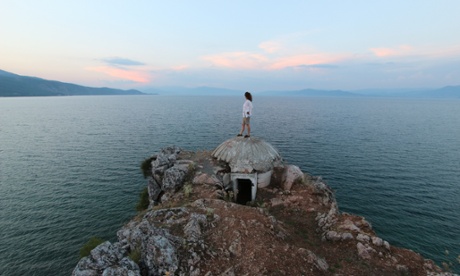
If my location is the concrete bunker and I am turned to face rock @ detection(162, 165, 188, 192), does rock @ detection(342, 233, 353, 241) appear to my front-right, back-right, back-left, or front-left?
back-left

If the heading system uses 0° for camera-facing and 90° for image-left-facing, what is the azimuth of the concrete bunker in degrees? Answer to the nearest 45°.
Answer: approximately 0°

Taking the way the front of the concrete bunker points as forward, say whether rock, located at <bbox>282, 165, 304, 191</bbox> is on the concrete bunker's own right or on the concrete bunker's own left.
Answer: on the concrete bunker's own left

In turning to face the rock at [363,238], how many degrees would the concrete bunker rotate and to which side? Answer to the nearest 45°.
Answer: approximately 45° to its left

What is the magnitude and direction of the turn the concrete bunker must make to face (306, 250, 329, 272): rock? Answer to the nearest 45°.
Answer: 0° — it already faces it

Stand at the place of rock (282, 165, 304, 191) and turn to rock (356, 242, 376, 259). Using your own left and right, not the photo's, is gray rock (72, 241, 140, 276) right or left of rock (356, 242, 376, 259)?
right

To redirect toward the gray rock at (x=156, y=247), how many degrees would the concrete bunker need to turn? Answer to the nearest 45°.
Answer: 0° — it already faces it

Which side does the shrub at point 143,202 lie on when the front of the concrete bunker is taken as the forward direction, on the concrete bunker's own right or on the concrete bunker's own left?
on the concrete bunker's own right

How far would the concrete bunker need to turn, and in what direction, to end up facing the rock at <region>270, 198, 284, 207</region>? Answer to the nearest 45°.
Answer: approximately 45° to its left

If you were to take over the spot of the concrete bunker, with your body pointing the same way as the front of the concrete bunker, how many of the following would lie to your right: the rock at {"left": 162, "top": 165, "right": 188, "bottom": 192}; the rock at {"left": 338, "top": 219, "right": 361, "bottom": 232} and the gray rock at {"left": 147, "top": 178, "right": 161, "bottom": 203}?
2
